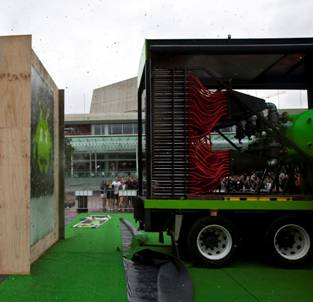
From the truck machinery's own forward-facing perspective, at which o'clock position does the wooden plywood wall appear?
The wooden plywood wall is roughly at 5 o'clock from the truck machinery.

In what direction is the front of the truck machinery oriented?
to the viewer's right
